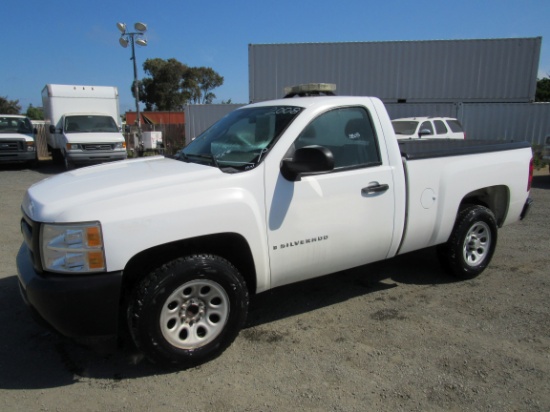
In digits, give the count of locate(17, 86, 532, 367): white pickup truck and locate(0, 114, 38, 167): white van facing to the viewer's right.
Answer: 0

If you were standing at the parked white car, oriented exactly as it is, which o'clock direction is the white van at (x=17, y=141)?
The white van is roughly at 1 o'clock from the parked white car.

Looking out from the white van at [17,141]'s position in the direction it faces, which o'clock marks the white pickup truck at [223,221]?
The white pickup truck is roughly at 12 o'clock from the white van.

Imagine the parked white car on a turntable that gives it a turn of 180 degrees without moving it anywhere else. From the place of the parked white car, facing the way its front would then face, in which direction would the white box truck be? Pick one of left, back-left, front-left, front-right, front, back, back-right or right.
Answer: back-left

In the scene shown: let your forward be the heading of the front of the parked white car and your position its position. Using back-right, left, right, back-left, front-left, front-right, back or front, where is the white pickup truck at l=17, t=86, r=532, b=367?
front-left

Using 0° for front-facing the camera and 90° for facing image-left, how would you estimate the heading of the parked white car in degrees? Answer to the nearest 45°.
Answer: approximately 45°

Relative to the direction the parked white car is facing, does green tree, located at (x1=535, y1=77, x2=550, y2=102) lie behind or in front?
behind

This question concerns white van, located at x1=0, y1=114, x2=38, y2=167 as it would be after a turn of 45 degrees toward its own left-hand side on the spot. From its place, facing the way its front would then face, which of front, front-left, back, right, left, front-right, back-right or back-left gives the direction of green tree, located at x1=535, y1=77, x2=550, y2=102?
front-left

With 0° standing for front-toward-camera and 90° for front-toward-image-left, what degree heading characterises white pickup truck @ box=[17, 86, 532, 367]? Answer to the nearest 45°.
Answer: approximately 45°

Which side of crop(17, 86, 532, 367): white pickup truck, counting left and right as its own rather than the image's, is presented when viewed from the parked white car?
back

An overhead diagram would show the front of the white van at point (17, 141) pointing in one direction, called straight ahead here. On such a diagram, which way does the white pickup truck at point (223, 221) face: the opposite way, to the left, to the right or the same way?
to the right
